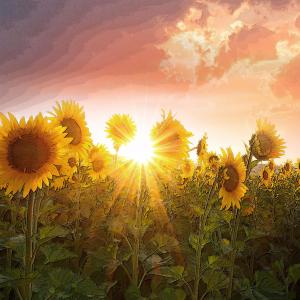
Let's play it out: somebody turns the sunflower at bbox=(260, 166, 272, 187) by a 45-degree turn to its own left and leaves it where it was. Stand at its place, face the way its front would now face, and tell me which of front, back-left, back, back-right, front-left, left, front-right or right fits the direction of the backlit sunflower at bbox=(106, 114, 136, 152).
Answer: front-right

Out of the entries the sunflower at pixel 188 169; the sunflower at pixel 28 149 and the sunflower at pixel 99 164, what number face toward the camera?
3

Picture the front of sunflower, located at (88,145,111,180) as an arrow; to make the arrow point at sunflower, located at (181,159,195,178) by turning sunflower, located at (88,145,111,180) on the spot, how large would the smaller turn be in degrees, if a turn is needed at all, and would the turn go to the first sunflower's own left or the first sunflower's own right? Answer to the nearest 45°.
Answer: approximately 135° to the first sunflower's own left

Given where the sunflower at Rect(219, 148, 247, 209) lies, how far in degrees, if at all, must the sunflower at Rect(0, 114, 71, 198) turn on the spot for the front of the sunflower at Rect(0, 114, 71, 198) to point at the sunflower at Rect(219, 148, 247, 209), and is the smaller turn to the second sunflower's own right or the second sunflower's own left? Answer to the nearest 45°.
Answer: approximately 90° to the second sunflower's own left

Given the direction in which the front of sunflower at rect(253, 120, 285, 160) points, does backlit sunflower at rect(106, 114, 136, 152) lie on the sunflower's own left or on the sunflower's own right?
on the sunflower's own right

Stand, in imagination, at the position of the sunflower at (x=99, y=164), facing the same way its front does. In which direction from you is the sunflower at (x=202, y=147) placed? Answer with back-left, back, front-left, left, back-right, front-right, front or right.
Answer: back-left

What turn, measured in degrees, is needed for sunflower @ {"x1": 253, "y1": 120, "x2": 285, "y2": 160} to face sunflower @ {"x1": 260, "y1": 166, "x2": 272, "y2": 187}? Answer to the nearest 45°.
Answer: approximately 135° to its right

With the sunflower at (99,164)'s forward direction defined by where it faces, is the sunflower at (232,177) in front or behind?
in front

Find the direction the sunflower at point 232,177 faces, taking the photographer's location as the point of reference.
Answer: facing the viewer and to the left of the viewer

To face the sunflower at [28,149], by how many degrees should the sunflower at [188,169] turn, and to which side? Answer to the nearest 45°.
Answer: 0° — it already faces it

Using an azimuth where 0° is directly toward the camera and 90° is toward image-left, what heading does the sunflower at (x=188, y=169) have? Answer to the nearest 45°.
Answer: approximately 0°
